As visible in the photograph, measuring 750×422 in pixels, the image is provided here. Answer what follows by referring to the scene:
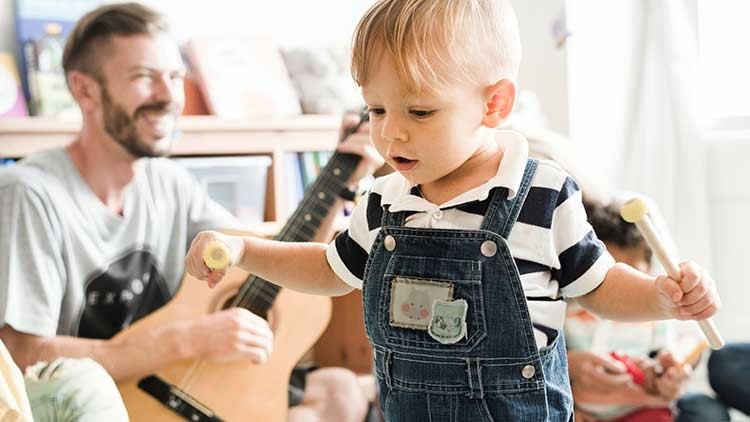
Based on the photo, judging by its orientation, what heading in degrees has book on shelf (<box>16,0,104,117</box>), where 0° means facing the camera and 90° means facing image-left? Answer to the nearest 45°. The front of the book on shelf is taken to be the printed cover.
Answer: approximately 0°

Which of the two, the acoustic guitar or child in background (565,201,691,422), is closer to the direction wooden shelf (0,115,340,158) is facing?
the acoustic guitar

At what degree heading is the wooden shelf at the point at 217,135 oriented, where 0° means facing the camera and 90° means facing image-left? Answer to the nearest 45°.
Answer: approximately 0°
